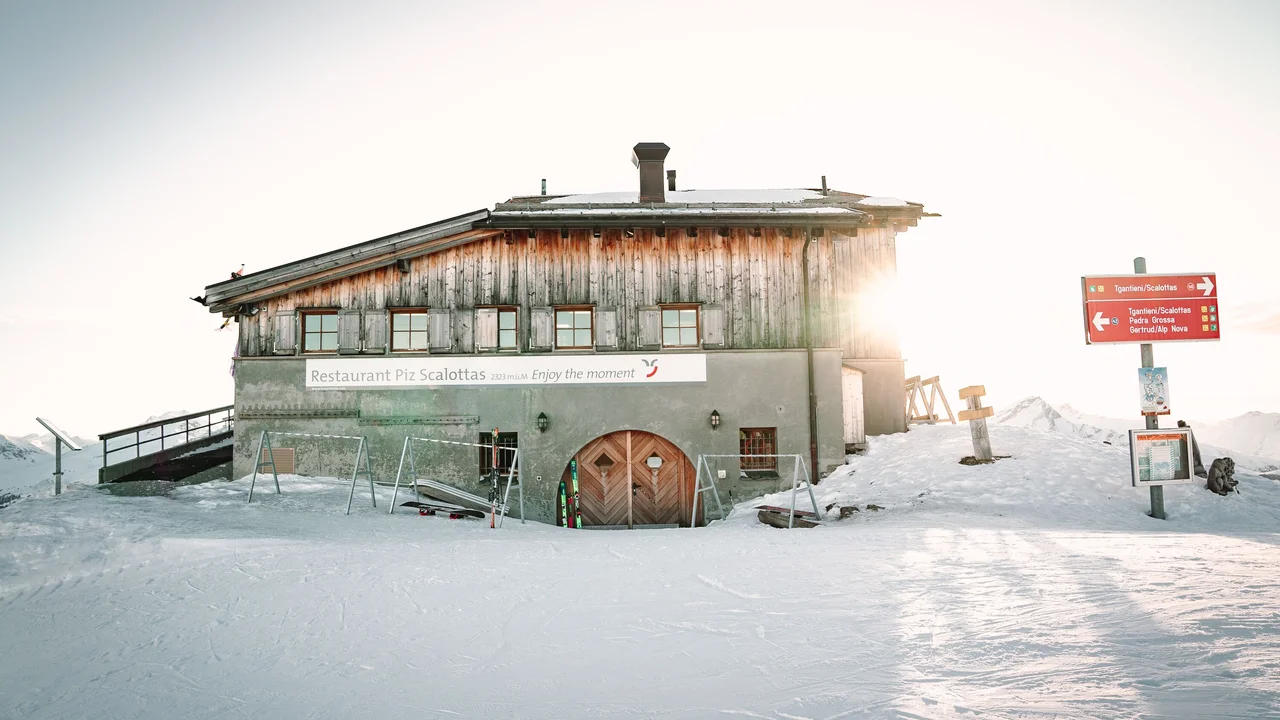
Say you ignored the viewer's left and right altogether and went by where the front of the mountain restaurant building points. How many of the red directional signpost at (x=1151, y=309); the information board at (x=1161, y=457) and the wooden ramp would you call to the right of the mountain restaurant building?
1

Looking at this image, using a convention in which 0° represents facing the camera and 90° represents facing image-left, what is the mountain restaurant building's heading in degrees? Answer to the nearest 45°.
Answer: approximately 0°

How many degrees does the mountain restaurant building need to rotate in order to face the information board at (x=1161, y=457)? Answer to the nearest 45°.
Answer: approximately 45° to its left

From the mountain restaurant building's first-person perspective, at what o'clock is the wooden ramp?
The wooden ramp is roughly at 3 o'clock from the mountain restaurant building.

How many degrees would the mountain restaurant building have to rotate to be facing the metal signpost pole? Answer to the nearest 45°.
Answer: approximately 45° to its left
